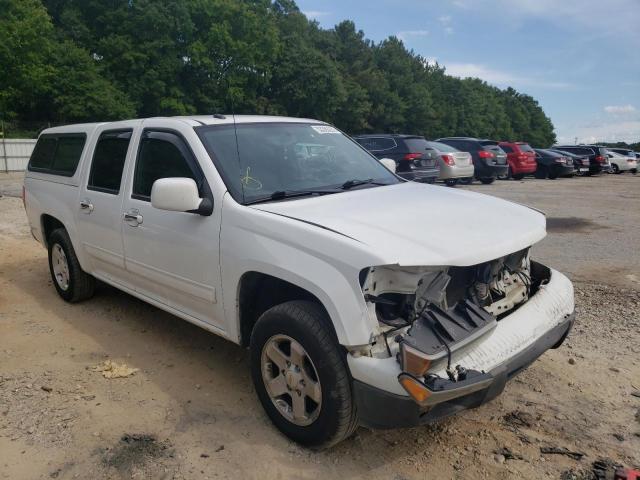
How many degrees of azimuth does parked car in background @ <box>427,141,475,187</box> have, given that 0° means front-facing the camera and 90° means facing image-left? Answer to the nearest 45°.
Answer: approximately 135°

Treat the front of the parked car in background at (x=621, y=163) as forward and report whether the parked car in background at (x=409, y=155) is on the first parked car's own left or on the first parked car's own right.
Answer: on the first parked car's own left

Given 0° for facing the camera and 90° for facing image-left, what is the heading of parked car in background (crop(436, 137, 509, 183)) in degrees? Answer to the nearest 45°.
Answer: approximately 135°

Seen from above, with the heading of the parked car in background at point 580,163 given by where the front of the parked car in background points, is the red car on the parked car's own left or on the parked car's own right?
on the parked car's own left

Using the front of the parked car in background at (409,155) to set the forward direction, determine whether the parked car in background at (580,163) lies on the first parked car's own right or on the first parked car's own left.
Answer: on the first parked car's own right

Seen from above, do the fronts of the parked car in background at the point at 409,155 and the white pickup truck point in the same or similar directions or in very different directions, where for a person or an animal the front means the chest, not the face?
very different directions

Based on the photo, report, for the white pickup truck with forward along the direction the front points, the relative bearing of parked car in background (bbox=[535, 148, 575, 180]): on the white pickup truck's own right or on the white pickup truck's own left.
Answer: on the white pickup truck's own left

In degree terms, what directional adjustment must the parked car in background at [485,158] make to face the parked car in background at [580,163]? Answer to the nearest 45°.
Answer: approximately 90° to its right

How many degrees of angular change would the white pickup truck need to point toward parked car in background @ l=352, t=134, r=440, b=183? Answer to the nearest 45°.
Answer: approximately 135° to its left

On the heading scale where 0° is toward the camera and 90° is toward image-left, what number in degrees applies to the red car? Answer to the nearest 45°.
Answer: approximately 135°

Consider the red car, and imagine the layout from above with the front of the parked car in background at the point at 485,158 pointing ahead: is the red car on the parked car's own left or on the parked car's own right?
on the parked car's own right
